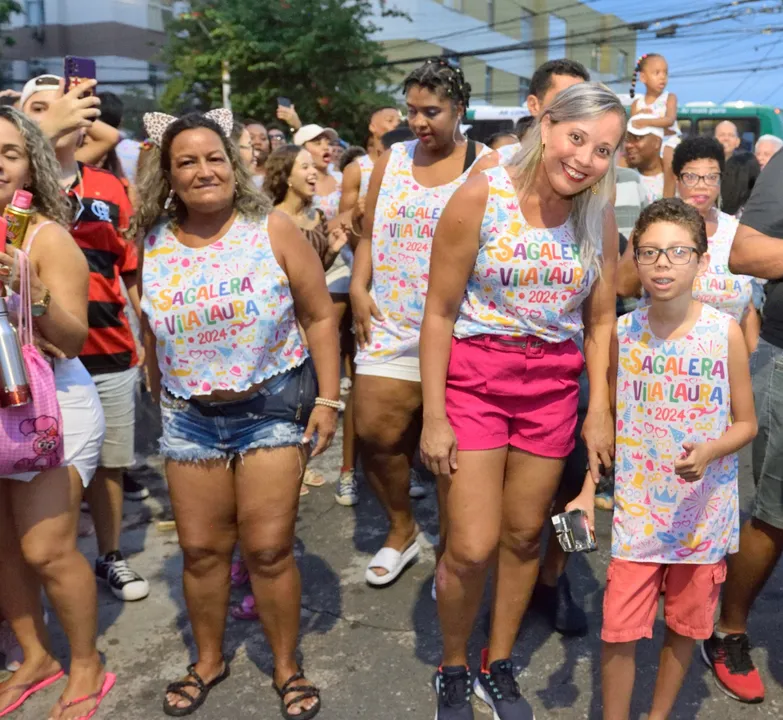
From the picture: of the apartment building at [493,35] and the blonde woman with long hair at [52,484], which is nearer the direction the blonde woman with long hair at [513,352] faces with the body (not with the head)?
the blonde woman with long hair

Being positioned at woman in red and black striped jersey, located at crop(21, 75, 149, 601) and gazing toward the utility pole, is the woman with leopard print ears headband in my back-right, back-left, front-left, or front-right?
back-right

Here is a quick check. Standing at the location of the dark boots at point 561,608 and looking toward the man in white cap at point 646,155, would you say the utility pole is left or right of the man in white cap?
left

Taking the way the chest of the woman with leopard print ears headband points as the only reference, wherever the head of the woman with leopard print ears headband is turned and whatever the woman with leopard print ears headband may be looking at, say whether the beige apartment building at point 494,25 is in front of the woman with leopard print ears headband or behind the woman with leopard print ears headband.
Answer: behind

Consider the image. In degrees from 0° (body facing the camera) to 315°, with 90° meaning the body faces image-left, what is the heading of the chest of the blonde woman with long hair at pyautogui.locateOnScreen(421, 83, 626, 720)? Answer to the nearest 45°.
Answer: approximately 0°

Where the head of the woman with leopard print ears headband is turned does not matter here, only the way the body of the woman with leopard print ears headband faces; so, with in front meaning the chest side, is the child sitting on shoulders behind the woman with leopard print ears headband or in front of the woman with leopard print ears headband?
behind

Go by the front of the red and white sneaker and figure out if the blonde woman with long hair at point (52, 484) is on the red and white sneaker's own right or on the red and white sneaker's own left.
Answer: on the red and white sneaker's own right

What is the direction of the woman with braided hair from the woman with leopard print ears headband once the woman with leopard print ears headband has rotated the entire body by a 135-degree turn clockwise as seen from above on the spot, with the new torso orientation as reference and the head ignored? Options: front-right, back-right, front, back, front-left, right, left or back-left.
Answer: right

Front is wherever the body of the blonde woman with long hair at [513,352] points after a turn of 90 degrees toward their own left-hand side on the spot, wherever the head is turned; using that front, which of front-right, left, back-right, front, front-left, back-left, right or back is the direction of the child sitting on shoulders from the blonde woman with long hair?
left

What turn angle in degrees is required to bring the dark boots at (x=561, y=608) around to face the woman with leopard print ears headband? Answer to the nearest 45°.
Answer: approximately 90° to its right

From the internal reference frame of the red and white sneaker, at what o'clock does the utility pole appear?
The utility pole is roughly at 6 o'clock from the red and white sneaker.

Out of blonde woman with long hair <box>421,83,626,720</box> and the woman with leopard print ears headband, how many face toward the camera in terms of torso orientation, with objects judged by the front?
2
